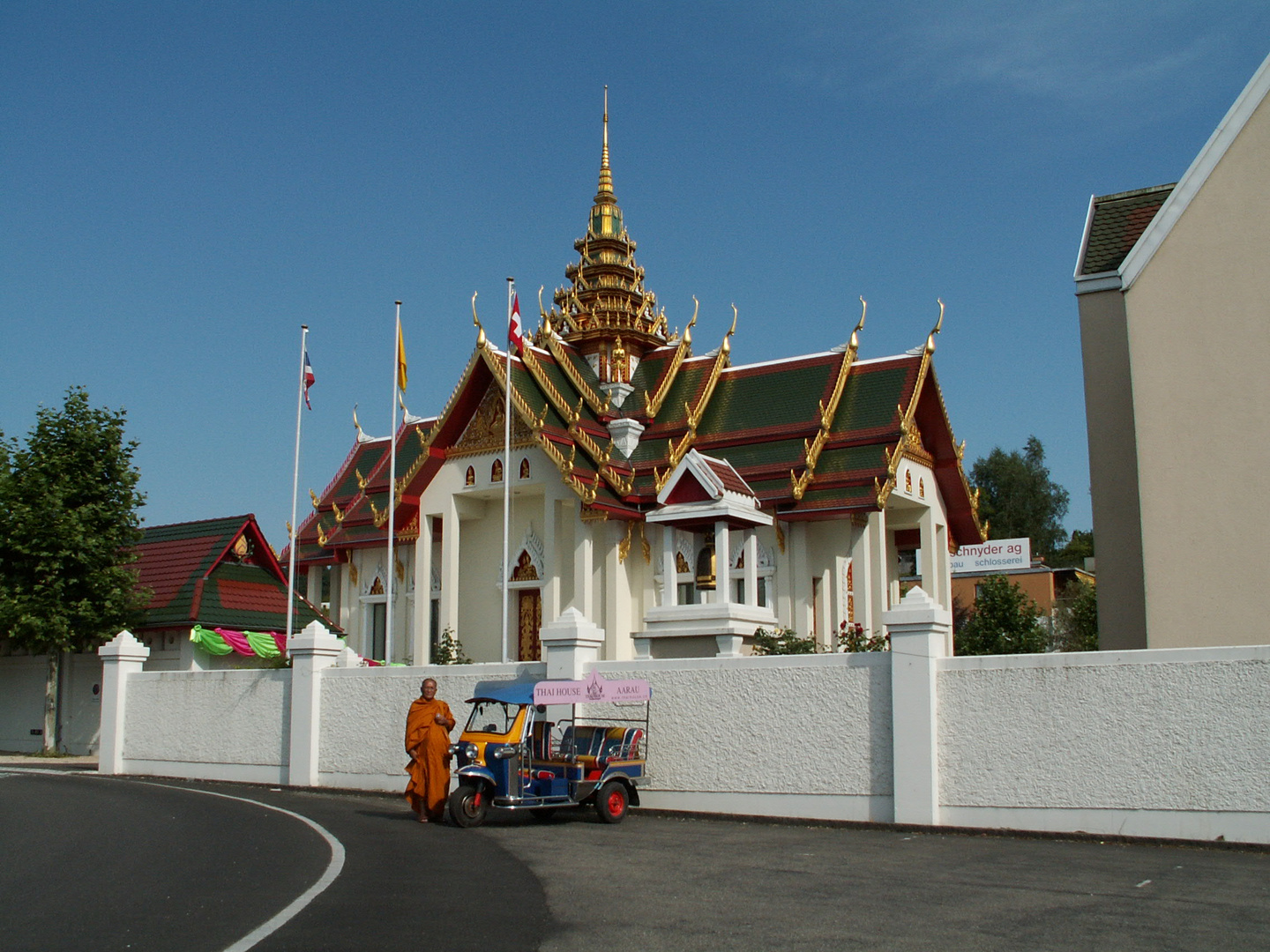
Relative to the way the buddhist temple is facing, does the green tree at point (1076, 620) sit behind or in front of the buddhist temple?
behind

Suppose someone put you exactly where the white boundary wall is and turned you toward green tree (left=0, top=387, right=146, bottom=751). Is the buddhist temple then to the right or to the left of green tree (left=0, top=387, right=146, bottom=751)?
right

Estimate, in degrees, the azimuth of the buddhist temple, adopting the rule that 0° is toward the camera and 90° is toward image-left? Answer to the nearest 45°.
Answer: approximately 45°

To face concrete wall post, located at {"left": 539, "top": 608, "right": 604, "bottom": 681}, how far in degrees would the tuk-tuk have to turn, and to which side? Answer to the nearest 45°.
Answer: approximately 135° to its right

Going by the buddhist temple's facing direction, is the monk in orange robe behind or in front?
in front

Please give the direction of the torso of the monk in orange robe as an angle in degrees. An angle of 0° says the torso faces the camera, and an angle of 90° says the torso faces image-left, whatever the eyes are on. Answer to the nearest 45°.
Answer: approximately 0°

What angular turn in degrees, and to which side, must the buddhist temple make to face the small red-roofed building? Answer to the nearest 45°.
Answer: approximately 45° to its right

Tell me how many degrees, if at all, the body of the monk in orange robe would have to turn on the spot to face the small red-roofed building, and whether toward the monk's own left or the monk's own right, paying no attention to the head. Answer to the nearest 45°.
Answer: approximately 180°

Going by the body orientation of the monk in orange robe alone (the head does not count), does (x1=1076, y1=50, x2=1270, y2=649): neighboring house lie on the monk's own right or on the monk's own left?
on the monk's own left

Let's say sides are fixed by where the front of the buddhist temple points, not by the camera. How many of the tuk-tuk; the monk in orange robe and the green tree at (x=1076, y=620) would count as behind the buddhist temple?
1

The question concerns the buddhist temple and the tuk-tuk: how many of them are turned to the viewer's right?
0

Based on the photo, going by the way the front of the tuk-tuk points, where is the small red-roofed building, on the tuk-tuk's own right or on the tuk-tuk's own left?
on the tuk-tuk's own right

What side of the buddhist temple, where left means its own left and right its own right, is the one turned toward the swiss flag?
front
